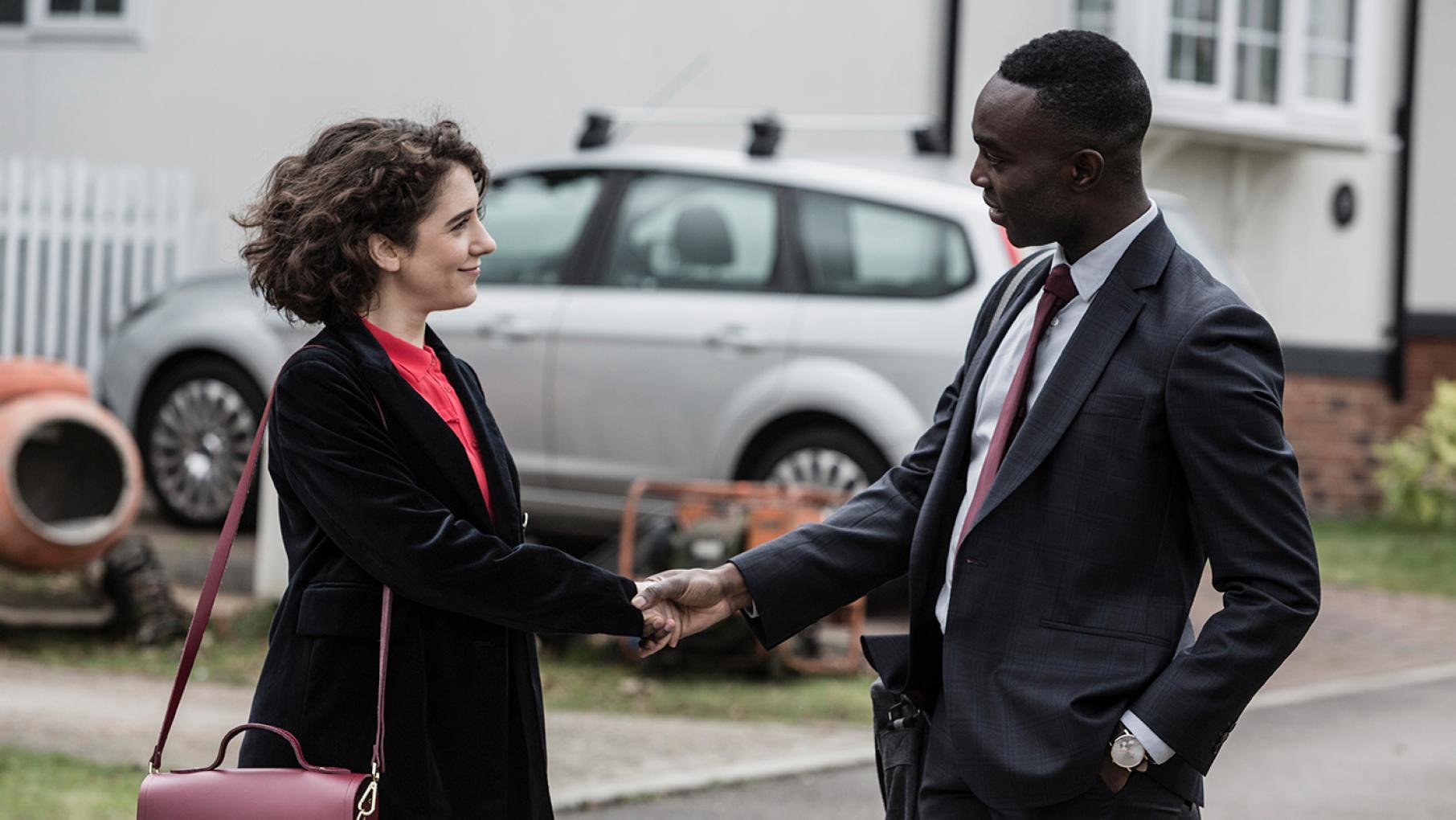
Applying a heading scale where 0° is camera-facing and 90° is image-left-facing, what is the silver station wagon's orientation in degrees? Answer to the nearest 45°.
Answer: approximately 135°

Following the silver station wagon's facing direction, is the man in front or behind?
behind

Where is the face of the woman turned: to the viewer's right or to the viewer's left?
to the viewer's right

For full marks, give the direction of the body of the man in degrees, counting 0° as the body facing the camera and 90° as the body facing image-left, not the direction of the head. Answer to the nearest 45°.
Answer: approximately 45°

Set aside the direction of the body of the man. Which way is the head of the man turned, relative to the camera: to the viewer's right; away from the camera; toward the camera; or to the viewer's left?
to the viewer's left

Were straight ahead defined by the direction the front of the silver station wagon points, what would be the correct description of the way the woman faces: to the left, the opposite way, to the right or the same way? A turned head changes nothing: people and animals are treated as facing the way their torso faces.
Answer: the opposite way
